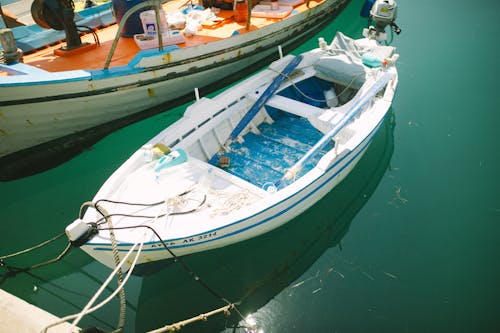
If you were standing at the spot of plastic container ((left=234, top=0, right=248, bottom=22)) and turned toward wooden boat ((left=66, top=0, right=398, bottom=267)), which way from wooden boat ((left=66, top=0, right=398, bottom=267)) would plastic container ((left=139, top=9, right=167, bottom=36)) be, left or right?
right

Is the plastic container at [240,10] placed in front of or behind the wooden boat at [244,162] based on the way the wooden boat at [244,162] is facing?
behind

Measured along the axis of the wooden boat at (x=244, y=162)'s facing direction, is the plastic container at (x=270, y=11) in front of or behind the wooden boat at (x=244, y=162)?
behind

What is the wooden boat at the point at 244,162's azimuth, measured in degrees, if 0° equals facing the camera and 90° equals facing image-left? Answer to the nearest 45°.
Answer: approximately 45°

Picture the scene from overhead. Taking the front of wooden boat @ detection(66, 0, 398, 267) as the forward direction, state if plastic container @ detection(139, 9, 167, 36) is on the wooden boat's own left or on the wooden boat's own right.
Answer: on the wooden boat's own right
